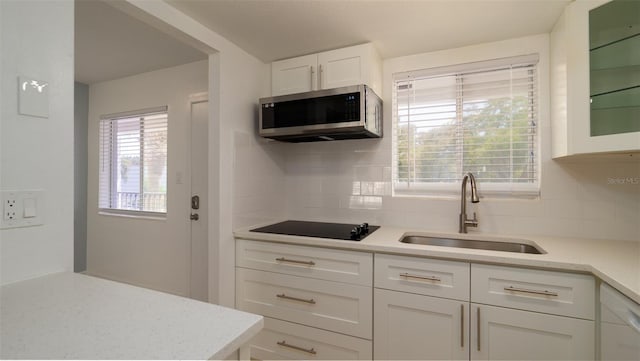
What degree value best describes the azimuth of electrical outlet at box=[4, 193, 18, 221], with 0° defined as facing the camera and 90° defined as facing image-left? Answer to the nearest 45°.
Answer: approximately 315°

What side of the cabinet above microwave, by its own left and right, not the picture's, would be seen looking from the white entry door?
right

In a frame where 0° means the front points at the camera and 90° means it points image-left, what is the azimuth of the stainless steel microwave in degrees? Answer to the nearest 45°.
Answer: approximately 45°

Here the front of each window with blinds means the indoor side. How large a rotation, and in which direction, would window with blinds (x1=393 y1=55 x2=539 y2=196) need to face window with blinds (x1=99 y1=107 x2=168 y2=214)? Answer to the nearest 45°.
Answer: approximately 90° to its right

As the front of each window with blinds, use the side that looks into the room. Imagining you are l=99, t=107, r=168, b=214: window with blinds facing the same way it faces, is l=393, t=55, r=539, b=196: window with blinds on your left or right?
on your left

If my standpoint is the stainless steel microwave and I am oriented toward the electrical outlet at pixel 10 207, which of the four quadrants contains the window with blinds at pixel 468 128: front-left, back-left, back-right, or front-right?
back-left
